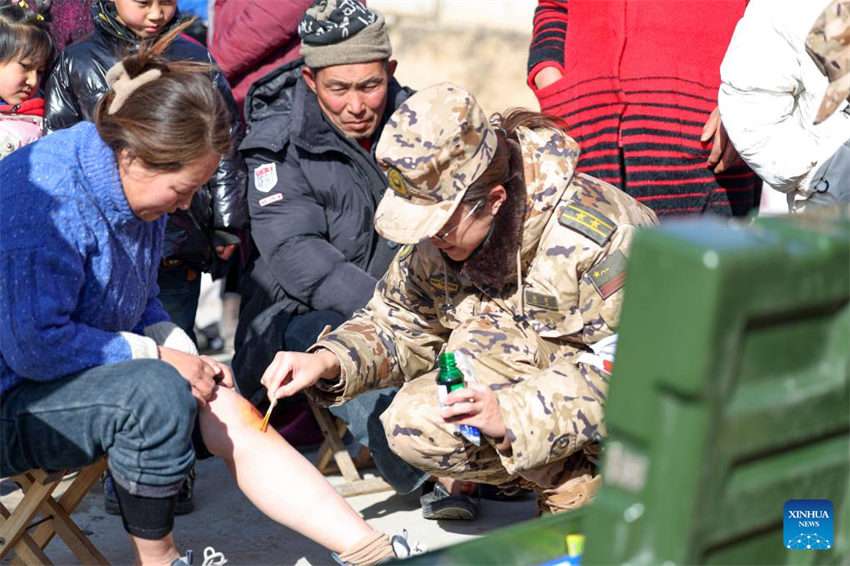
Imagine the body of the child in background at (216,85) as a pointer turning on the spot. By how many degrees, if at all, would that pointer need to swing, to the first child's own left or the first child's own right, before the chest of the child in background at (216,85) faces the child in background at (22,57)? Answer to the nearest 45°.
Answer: approximately 135° to the first child's own right

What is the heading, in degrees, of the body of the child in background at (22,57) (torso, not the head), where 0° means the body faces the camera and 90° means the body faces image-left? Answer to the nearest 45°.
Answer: approximately 315°

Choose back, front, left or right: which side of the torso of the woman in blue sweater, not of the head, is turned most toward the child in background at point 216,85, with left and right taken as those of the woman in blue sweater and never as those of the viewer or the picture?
left

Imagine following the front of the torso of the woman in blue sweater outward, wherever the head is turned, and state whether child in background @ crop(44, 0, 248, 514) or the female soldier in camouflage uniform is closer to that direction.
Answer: the female soldier in camouflage uniform

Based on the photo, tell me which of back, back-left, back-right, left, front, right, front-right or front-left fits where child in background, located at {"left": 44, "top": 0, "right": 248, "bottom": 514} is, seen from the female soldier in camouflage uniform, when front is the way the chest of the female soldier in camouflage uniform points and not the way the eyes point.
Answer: right

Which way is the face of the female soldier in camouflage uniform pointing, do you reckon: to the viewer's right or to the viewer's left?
to the viewer's left

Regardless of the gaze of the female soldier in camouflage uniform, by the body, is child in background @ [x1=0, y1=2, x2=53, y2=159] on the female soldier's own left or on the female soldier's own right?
on the female soldier's own right

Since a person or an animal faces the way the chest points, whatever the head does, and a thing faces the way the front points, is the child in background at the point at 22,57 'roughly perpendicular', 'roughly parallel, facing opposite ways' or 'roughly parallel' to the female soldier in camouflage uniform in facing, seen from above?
roughly perpendicular

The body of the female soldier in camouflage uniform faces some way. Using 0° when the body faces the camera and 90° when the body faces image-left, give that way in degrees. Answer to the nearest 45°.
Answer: approximately 45°

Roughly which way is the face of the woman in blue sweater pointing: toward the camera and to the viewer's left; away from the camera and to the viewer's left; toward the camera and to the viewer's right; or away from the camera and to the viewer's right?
toward the camera and to the viewer's right

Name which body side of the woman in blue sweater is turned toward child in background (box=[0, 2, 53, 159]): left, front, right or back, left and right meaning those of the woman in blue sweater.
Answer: left

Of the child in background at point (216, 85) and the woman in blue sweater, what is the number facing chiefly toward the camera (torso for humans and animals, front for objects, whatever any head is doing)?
1

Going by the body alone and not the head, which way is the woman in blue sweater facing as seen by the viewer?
to the viewer's right
